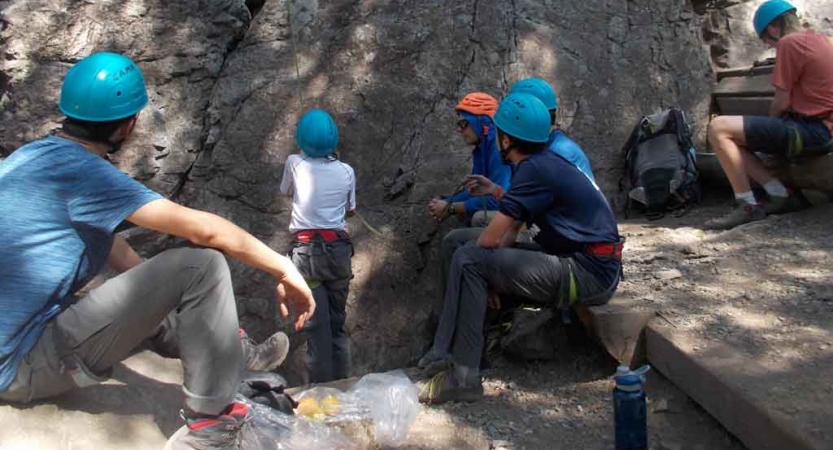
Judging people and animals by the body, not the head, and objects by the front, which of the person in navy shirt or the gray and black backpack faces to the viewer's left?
the person in navy shirt

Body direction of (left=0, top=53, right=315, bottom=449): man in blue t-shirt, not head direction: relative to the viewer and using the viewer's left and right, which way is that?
facing away from the viewer and to the right of the viewer

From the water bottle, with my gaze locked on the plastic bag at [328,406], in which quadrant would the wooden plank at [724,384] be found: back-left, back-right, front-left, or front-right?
back-right

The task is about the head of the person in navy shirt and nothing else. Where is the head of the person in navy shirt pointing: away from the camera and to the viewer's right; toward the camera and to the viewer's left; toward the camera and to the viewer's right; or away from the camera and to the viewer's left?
away from the camera and to the viewer's left

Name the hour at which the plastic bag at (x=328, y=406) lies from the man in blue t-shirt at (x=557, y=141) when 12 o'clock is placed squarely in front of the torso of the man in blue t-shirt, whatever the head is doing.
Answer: The plastic bag is roughly at 10 o'clock from the man in blue t-shirt.

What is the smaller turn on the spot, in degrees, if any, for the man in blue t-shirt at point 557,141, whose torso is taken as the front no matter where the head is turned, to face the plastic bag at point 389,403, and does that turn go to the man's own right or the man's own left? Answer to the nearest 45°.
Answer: approximately 45° to the man's own left

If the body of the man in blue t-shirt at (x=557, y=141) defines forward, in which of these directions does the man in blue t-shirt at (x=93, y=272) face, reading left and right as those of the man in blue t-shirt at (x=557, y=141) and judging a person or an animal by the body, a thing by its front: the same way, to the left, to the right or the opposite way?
to the right

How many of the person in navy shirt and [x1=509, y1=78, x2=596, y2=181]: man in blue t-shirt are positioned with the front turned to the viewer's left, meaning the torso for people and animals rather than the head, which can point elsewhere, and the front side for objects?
2

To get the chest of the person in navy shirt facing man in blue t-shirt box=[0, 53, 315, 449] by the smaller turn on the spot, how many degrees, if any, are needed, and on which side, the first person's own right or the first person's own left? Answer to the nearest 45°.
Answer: approximately 45° to the first person's own left

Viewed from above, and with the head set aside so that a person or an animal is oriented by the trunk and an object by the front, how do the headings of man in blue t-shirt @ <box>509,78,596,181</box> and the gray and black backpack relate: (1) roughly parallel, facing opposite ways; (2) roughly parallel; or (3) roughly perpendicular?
roughly perpendicular

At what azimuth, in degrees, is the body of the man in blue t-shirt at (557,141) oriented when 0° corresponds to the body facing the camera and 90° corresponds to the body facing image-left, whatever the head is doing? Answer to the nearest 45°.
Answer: approximately 90°

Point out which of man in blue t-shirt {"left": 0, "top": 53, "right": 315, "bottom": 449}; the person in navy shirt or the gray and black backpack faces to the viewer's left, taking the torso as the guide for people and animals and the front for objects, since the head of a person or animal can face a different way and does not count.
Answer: the person in navy shirt

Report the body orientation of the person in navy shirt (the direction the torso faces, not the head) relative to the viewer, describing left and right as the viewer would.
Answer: facing to the left of the viewer
